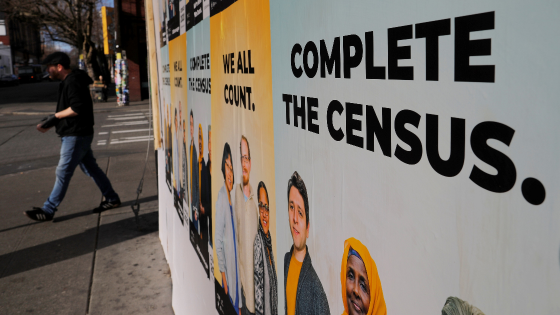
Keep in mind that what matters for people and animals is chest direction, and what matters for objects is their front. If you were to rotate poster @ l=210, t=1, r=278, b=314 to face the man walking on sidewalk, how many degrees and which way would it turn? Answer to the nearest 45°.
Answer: approximately 90° to its right

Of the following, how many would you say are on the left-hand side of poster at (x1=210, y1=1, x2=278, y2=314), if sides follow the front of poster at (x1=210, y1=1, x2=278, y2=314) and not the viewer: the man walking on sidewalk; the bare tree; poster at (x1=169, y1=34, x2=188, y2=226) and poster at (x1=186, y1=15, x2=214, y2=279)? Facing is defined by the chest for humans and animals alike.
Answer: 0

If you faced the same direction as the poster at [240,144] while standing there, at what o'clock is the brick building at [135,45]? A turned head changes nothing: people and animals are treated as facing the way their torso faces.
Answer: The brick building is roughly at 4 o'clock from the poster.

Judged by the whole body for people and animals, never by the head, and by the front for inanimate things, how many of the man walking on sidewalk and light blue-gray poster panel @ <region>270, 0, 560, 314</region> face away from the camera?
0

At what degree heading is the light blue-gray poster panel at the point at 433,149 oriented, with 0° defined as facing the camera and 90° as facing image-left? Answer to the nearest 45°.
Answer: approximately 45°

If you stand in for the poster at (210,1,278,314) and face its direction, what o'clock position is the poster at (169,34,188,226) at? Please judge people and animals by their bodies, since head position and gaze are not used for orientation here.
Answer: the poster at (169,34,188,226) is roughly at 4 o'clock from the poster at (210,1,278,314).

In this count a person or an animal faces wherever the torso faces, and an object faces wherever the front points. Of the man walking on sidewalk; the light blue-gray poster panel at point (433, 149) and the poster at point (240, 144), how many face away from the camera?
0

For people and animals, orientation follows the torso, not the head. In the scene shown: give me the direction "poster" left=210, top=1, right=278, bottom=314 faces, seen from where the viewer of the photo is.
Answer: facing the viewer and to the left of the viewer

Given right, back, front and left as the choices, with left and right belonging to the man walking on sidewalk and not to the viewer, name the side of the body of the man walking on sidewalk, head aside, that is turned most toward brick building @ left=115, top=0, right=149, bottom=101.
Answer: right

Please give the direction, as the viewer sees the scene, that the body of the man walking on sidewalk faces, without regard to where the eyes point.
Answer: to the viewer's left

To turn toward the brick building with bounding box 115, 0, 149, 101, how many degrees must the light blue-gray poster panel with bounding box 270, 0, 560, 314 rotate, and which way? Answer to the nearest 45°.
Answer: approximately 90° to its right

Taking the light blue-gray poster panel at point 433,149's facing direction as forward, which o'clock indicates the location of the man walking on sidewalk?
The man walking on sidewalk is roughly at 3 o'clock from the light blue-gray poster panel.

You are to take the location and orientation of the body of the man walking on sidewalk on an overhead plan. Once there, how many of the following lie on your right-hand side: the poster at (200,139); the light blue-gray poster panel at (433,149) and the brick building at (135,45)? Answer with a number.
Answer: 1

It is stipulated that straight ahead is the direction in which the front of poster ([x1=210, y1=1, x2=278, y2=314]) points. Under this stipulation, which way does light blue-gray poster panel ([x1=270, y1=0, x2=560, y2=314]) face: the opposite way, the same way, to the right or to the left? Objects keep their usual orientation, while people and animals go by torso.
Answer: the same way

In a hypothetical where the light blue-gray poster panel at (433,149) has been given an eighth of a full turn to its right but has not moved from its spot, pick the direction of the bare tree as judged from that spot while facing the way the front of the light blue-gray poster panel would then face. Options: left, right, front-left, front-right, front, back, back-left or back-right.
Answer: front-right

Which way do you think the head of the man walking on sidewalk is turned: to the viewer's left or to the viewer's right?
to the viewer's left

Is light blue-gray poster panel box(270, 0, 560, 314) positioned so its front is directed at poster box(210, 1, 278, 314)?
no

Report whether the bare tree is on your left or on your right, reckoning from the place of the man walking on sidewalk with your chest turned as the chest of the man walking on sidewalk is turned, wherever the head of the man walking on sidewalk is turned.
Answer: on your right
